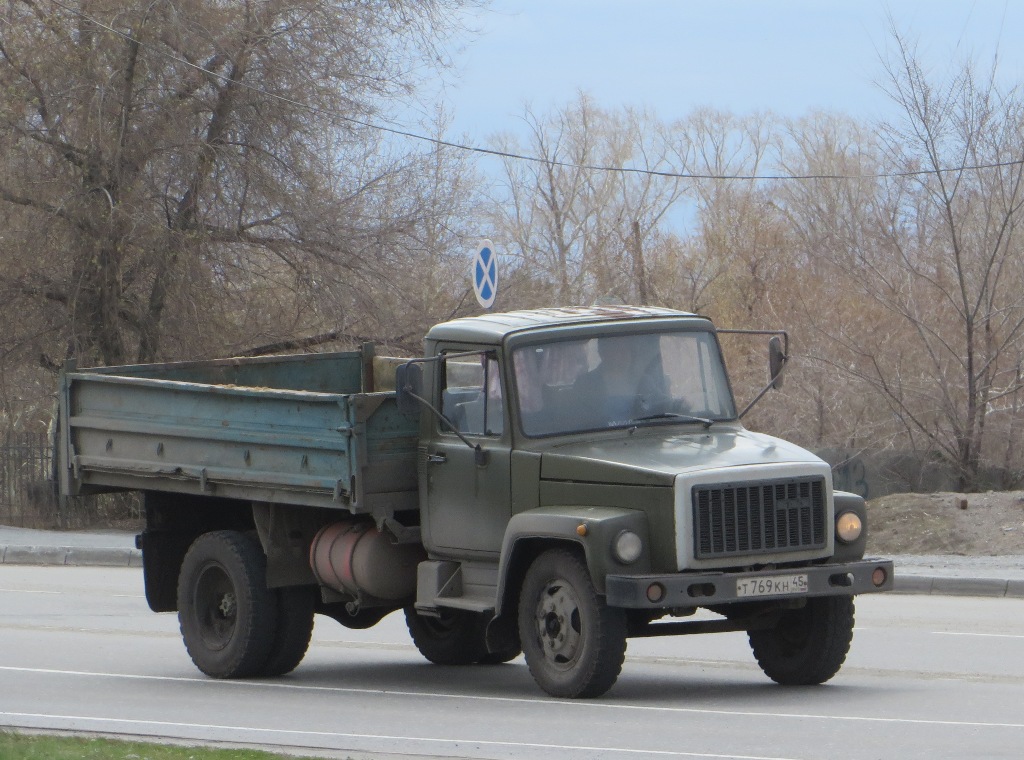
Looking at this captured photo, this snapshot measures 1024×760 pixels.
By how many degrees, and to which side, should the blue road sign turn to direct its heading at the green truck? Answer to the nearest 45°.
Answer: approximately 45° to its right

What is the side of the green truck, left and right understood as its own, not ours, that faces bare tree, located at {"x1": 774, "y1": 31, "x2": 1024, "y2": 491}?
left

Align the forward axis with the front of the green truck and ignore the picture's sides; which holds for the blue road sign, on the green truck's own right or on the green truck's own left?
on the green truck's own left

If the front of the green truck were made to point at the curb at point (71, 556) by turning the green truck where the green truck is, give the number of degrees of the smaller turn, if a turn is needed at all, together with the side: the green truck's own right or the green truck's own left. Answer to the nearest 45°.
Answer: approximately 180°

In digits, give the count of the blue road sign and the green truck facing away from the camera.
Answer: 0

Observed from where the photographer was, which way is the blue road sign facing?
facing the viewer and to the right of the viewer

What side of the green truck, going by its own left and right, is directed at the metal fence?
back

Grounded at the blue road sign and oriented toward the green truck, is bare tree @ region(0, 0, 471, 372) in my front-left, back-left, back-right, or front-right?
back-right

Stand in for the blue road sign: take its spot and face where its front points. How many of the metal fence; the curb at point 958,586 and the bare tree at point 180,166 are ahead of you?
1
